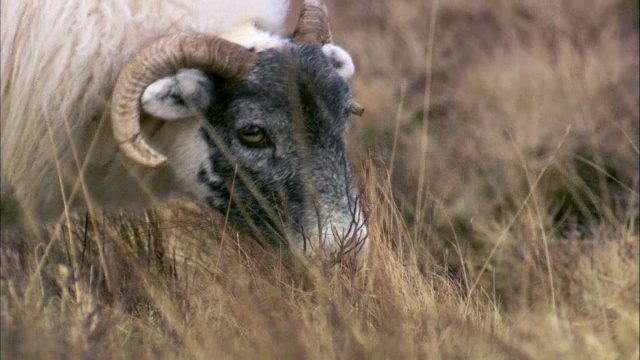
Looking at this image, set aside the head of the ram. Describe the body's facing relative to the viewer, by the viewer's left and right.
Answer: facing the viewer and to the right of the viewer
